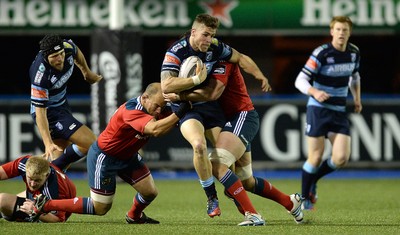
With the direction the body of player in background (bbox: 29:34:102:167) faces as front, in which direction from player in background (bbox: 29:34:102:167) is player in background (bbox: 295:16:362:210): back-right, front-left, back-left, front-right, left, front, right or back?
front-left

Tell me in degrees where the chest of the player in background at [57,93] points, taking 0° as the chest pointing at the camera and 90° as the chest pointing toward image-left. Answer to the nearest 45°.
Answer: approximately 315°

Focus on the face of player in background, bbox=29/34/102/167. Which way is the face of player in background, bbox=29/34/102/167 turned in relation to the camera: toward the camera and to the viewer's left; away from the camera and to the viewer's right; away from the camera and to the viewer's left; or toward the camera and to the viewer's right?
toward the camera and to the viewer's right

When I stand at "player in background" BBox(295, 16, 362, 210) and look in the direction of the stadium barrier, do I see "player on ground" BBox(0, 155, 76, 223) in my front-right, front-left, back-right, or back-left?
back-left

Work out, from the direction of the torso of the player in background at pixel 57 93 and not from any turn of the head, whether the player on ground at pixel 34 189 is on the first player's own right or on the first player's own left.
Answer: on the first player's own right
